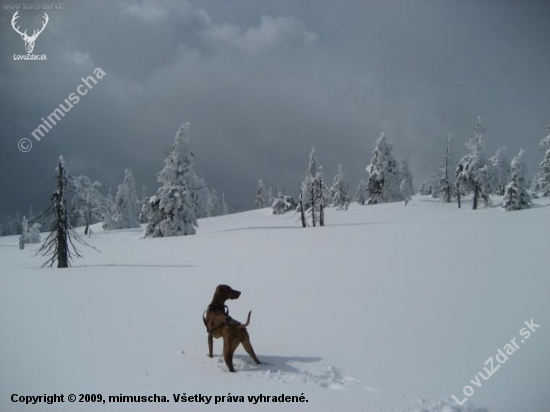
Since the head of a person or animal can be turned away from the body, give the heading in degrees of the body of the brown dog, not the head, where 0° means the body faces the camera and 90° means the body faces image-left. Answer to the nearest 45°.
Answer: approximately 135°

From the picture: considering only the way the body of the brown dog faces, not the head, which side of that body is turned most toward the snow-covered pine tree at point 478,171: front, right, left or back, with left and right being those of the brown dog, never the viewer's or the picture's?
right

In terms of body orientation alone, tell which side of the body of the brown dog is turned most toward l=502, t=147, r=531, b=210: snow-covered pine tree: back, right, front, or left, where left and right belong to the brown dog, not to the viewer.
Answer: right
